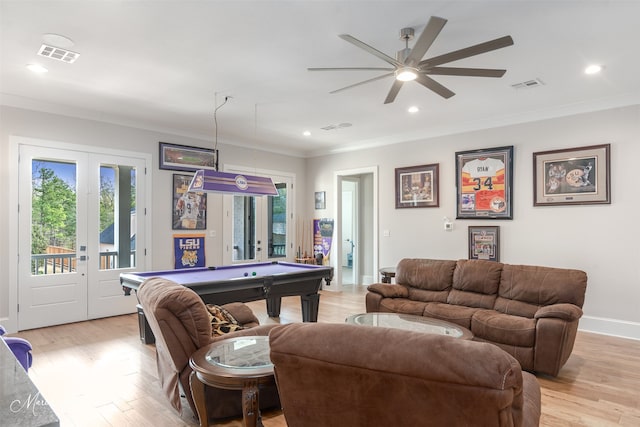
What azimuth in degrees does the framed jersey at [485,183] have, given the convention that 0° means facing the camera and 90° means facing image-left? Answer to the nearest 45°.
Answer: approximately 45°

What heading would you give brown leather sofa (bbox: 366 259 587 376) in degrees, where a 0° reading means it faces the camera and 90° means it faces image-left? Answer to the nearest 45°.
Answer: approximately 45°

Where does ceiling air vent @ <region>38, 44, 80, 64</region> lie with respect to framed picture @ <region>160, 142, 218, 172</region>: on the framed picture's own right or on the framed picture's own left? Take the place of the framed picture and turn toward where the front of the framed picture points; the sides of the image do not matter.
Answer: on the framed picture's own right

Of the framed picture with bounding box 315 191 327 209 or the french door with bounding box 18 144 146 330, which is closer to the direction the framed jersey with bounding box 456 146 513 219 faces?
the french door

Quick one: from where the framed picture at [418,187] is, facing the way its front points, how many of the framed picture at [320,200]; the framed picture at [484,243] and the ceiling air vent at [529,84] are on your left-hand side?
2

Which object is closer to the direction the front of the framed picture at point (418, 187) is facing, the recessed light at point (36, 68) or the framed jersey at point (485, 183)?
the recessed light

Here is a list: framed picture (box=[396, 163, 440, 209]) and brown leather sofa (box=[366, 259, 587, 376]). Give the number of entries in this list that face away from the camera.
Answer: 0

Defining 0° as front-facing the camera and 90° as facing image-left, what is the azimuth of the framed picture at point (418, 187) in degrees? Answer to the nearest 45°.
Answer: approximately 45°

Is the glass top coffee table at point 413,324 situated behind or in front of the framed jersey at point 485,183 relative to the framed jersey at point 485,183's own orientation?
in front

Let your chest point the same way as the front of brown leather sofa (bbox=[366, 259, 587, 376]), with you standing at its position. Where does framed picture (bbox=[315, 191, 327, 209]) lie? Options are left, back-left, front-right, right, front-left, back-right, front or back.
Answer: right

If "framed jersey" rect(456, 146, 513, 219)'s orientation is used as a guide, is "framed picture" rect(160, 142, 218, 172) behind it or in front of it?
in front

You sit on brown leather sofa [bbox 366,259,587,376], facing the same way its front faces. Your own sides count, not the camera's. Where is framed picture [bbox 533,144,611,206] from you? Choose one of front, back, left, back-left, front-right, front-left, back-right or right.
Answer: back
